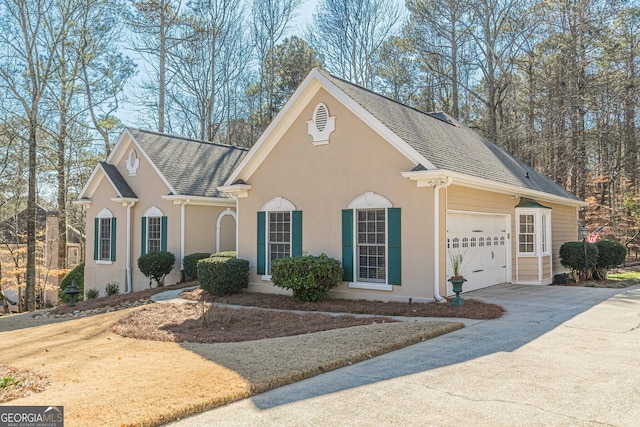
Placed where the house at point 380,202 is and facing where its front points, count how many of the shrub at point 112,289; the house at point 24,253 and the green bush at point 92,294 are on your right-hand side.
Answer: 3

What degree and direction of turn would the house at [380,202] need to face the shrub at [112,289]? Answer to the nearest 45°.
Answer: approximately 90° to its right

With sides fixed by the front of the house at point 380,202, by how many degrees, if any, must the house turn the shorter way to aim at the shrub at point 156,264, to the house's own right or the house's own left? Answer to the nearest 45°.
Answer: approximately 90° to the house's own right

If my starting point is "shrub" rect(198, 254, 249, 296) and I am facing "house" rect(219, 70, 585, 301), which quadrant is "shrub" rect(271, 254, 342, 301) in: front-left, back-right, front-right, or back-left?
front-right

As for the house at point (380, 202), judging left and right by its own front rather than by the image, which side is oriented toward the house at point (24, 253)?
right

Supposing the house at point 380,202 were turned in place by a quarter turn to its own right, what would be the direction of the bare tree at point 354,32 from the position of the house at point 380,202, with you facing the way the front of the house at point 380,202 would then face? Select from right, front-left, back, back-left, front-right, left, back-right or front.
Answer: front-right

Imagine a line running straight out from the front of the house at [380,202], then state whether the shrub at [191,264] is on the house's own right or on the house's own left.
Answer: on the house's own right

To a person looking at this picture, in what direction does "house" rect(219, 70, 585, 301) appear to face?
facing the viewer and to the left of the viewer

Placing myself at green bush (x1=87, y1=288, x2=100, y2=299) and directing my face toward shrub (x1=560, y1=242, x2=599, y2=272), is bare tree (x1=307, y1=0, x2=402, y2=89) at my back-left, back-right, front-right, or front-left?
front-left
